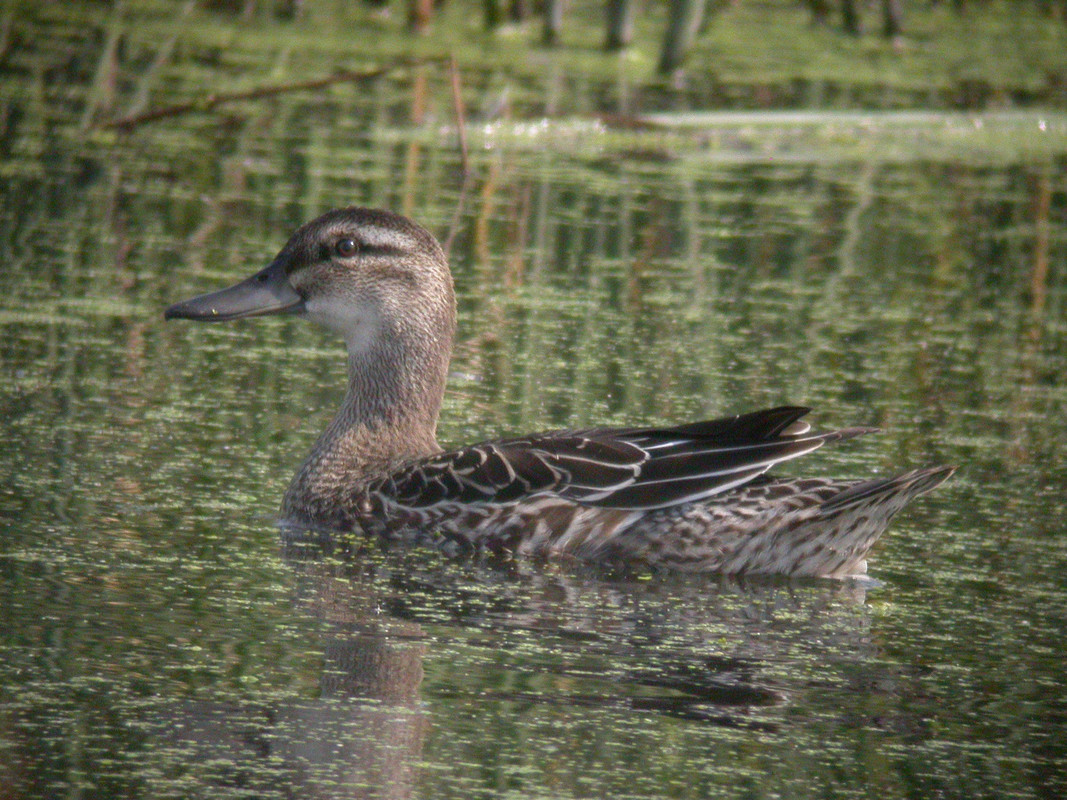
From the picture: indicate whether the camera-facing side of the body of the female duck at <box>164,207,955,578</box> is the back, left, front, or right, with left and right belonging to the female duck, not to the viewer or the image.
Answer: left

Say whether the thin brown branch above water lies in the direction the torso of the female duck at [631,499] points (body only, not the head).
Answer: no
